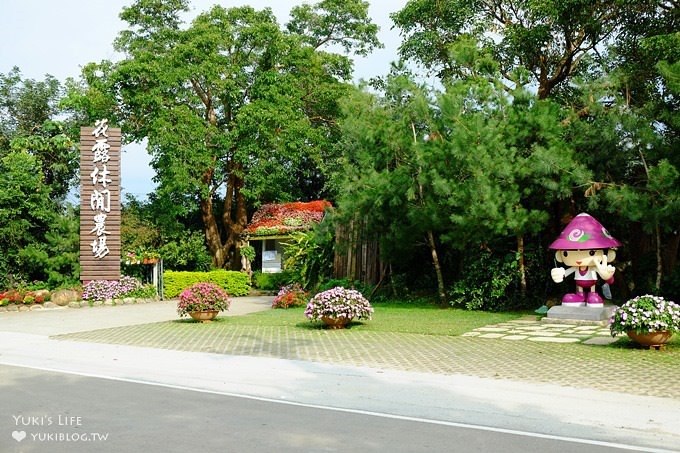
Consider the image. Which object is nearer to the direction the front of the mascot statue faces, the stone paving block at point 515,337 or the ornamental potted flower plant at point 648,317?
the stone paving block

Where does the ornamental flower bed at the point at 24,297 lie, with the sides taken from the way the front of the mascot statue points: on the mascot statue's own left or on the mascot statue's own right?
on the mascot statue's own right

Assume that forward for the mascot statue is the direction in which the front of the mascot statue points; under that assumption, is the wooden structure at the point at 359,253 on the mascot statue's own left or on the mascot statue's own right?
on the mascot statue's own right

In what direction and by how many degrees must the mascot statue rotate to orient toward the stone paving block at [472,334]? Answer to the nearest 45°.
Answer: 0° — it already faces it

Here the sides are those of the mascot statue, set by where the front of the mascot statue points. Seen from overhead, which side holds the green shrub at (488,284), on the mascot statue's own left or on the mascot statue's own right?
on the mascot statue's own right

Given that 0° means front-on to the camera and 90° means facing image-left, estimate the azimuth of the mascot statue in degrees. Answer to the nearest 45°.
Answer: approximately 45°
